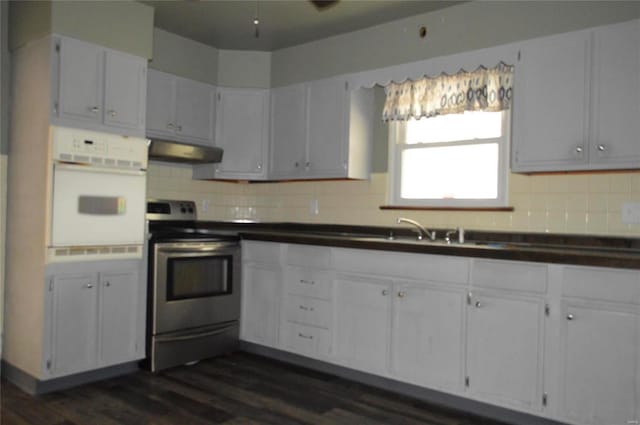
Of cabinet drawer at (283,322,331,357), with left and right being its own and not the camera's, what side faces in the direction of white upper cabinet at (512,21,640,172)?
left

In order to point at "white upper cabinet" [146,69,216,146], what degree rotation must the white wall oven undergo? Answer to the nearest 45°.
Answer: approximately 90° to its left

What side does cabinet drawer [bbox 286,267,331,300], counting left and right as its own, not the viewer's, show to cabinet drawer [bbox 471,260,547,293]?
left

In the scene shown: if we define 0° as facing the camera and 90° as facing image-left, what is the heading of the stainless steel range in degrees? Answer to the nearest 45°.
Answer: approximately 315°

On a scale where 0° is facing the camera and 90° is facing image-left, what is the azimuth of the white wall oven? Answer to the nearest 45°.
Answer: approximately 315°

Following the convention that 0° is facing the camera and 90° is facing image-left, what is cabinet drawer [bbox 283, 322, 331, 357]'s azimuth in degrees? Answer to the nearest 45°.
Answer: approximately 45°

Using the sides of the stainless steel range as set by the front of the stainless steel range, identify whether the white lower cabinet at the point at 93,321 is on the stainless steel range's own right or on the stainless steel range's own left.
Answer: on the stainless steel range's own right

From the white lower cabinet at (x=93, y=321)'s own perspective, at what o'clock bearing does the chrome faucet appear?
The chrome faucet is roughly at 11 o'clock from the white lower cabinet.
